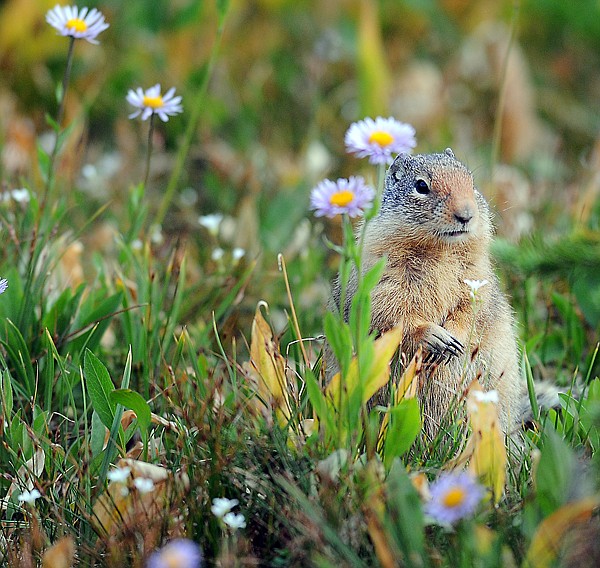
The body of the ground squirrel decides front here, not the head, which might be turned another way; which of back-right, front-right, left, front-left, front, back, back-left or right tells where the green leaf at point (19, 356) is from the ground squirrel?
right

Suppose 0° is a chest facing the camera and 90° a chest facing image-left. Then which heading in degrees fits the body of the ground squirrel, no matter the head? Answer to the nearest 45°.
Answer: approximately 0°

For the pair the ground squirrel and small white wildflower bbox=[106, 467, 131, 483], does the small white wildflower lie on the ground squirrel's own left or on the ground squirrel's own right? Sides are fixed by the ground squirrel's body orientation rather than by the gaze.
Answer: on the ground squirrel's own right

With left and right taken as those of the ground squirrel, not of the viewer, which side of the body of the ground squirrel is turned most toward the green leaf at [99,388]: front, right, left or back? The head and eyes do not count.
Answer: right
